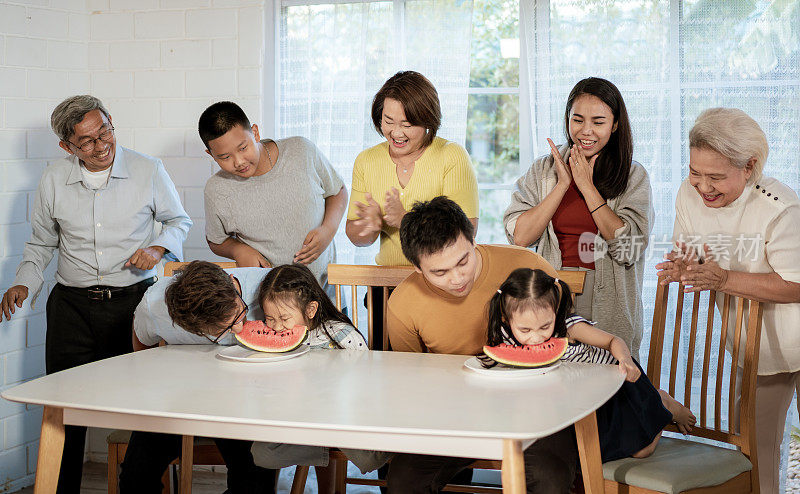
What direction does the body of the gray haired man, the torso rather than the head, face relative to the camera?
toward the camera

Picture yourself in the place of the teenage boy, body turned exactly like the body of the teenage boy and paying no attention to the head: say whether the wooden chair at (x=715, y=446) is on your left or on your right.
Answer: on your left

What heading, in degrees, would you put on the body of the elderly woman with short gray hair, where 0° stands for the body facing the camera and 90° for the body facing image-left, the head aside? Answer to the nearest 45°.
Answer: approximately 45°

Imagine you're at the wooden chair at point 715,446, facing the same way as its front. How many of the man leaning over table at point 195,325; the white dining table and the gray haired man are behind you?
0

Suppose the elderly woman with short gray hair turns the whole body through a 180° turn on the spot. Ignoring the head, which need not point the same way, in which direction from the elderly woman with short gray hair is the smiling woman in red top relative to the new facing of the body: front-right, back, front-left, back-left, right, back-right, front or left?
back-left

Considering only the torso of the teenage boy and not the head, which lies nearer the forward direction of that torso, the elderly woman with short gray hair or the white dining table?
the white dining table

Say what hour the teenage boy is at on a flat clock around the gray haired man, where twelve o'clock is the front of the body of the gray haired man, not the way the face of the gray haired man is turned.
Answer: The teenage boy is roughly at 10 o'clock from the gray haired man.

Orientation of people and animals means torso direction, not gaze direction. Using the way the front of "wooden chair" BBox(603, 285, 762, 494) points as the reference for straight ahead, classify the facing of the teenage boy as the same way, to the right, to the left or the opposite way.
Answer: to the left

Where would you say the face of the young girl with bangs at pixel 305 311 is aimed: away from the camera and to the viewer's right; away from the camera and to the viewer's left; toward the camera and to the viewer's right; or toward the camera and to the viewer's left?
toward the camera and to the viewer's left

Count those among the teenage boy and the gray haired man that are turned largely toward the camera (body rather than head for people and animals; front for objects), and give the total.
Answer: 2

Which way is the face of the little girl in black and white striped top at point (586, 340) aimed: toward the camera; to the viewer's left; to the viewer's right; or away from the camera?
toward the camera

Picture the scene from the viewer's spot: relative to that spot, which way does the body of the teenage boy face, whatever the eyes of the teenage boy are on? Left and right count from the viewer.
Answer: facing the viewer

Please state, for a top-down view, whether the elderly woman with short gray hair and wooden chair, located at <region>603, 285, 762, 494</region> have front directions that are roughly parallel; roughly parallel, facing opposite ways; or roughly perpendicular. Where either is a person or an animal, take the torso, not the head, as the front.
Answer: roughly parallel

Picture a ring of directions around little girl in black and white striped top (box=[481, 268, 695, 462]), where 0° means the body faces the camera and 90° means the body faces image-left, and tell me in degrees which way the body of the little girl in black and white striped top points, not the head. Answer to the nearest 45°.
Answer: approximately 45°

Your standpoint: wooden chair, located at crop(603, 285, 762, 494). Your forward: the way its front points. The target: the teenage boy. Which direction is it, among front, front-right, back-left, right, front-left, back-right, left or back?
front-right

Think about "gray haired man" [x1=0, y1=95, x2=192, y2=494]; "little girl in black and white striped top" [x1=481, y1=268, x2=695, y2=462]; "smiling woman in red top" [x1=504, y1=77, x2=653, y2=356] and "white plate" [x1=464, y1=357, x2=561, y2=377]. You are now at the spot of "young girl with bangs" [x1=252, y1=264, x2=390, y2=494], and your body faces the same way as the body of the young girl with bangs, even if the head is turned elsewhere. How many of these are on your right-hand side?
1

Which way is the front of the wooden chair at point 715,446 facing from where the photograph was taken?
facing the viewer and to the left of the viewer
